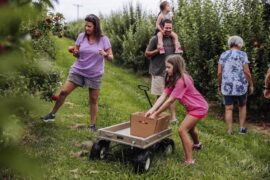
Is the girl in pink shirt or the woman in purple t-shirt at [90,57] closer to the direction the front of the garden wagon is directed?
the girl in pink shirt

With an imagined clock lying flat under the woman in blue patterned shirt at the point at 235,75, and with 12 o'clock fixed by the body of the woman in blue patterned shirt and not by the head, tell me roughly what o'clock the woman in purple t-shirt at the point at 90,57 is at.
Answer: The woman in purple t-shirt is roughly at 8 o'clock from the woman in blue patterned shirt.

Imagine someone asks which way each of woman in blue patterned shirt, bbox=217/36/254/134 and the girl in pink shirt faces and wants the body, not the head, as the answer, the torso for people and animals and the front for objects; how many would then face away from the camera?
1

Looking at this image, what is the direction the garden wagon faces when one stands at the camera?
facing away from the viewer and to the right of the viewer

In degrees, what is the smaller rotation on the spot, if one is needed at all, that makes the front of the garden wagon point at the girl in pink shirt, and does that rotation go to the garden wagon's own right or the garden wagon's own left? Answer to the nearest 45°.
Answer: approximately 45° to the garden wagon's own right

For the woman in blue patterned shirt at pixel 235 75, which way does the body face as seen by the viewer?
away from the camera

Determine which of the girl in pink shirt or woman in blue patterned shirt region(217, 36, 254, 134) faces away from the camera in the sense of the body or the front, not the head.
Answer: the woman in blue patterned shirt
